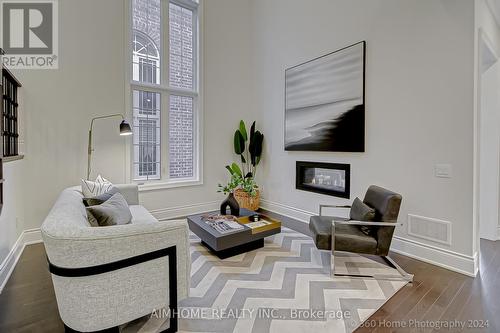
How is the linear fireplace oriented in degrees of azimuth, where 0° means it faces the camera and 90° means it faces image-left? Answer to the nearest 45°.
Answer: approximately 45°

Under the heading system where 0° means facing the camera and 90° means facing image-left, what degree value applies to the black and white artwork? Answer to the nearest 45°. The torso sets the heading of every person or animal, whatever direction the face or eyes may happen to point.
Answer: approximately 45°

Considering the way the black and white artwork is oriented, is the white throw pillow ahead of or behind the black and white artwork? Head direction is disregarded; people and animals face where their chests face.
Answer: ahead

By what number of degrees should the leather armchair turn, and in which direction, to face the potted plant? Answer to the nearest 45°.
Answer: approximately 45° to its right

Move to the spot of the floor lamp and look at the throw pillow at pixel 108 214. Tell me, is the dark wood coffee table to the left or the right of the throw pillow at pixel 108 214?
left

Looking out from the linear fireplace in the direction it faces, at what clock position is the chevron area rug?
The chevron area rug is roughly at 11 o'clock from the linear fireplace.

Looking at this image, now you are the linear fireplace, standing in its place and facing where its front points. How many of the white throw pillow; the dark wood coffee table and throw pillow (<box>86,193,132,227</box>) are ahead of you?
3

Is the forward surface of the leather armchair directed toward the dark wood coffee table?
yes

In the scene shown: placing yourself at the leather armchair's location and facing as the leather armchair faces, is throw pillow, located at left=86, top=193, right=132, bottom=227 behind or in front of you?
in front

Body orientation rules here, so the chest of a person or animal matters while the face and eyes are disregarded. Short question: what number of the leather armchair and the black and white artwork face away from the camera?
0

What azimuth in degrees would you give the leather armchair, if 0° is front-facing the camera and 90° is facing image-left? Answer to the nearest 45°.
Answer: approximately 90°
